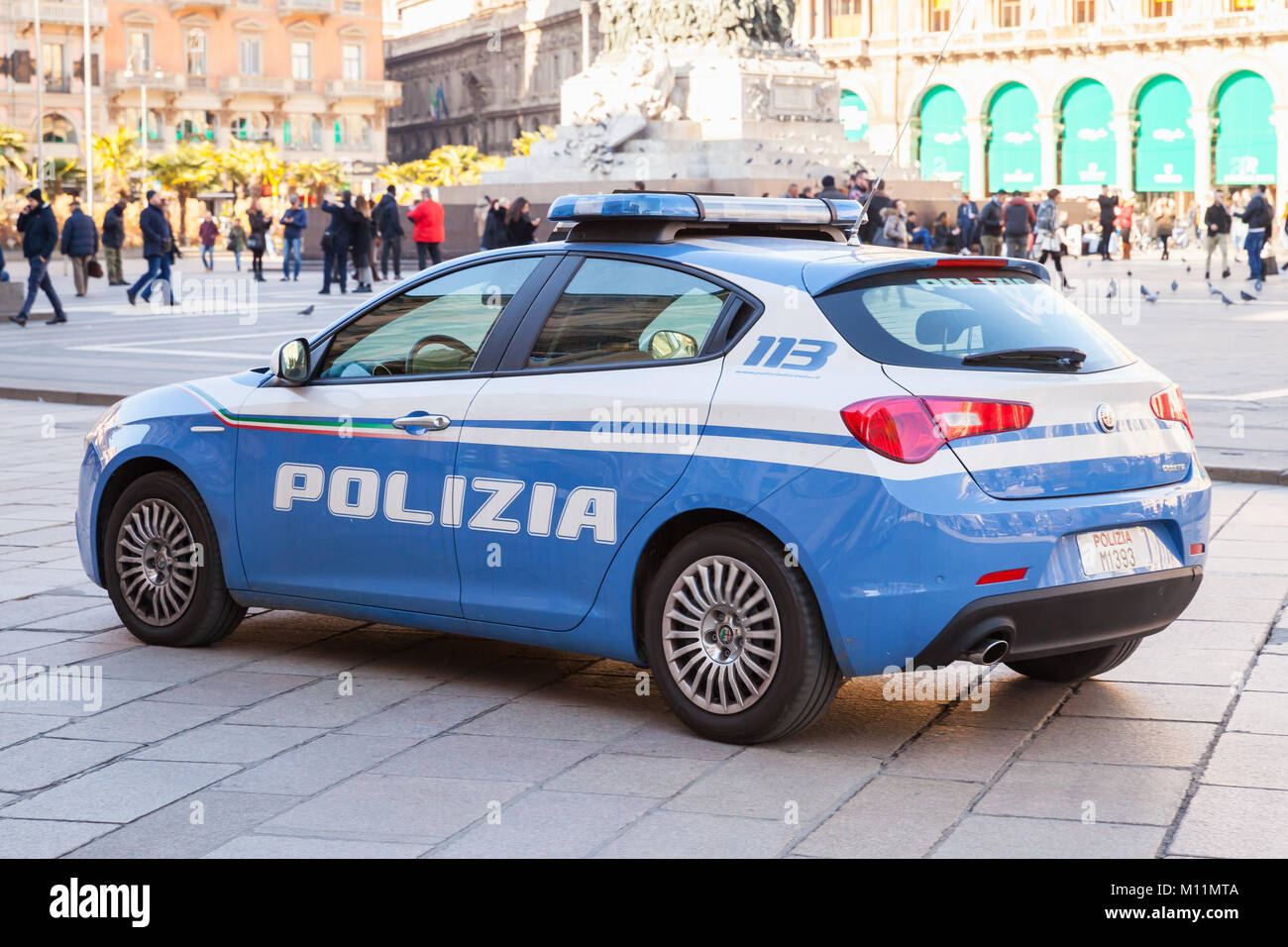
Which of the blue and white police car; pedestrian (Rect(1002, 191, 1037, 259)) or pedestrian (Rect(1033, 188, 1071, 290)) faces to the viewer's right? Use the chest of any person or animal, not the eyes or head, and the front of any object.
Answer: pedestrian (Rect(1033, 188, 1071, 290))

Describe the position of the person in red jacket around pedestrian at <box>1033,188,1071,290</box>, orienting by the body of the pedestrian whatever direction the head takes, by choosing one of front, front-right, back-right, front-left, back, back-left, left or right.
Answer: back
